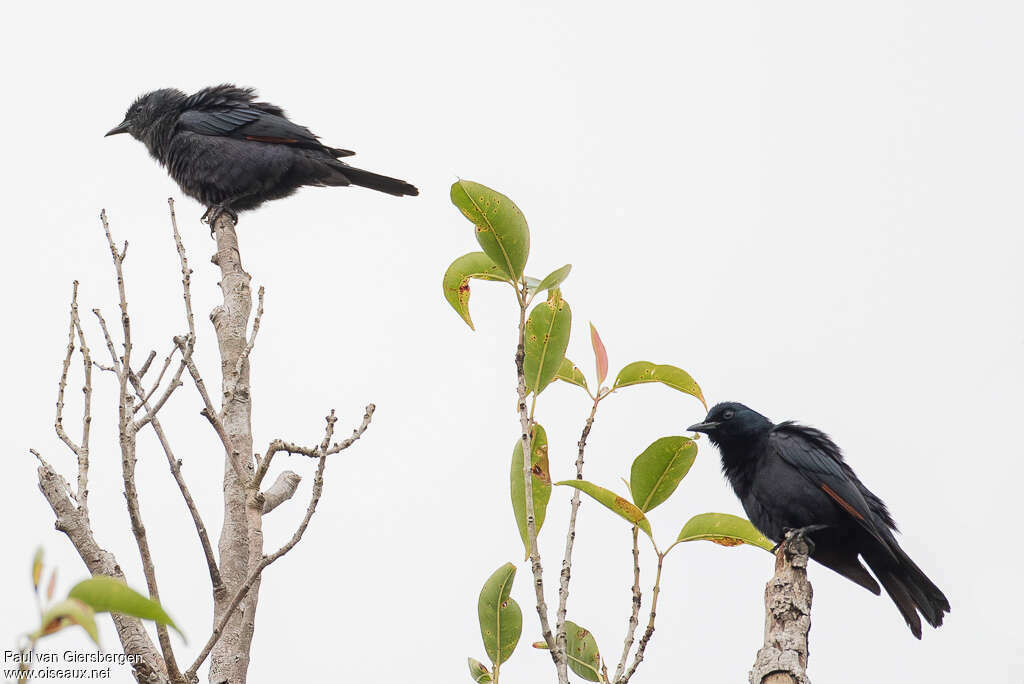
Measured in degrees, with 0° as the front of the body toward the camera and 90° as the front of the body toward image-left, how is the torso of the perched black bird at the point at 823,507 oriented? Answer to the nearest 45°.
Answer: approximately 90°

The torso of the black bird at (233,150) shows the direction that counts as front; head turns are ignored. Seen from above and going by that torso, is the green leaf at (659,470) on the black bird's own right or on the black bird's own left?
on the black bird's own left

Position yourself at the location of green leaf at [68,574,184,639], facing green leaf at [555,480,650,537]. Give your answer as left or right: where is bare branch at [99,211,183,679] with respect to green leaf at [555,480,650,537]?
left

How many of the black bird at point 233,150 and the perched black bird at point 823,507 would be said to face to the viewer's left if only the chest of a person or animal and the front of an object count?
2

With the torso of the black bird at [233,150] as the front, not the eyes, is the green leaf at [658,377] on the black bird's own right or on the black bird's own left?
on the black bird's own left

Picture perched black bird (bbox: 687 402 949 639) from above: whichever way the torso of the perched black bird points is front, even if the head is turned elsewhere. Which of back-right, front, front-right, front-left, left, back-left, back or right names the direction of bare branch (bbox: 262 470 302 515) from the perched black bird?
front-left

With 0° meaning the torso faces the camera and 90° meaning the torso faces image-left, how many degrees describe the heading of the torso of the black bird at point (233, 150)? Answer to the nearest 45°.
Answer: approximately 90°
